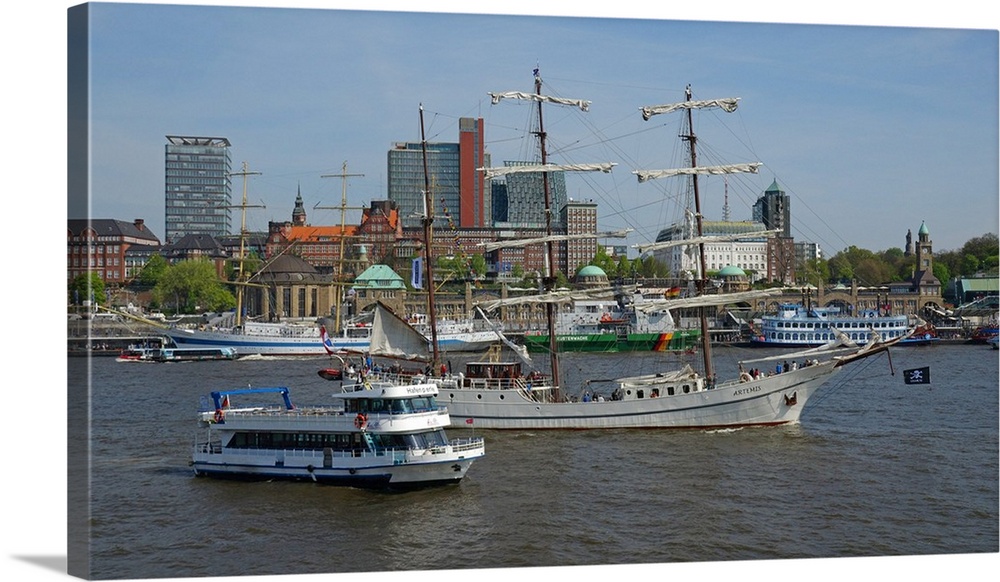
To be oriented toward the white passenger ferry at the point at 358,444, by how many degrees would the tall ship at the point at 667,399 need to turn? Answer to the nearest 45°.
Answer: approximately 135° to its right

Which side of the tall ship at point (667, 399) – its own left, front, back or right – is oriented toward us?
right
